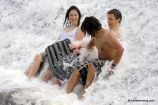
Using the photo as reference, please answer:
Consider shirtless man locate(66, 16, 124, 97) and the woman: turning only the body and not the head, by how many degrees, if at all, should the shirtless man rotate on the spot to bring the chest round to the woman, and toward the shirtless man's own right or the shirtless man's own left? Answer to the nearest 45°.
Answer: approximately 90° to the shirtless man's own right

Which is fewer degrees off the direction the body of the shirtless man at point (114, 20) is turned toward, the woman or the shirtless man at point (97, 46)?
the shirtless man

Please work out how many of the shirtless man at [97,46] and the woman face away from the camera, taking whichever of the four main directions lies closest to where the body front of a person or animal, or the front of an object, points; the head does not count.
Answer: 0

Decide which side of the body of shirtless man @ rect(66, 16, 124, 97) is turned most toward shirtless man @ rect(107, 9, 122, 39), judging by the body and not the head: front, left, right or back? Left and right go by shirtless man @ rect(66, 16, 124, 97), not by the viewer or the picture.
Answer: back

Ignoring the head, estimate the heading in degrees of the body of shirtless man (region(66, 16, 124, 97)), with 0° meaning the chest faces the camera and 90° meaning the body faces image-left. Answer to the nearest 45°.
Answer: approximately 45°

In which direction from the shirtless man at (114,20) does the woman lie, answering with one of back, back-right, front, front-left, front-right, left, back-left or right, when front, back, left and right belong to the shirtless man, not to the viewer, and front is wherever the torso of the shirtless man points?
front-right

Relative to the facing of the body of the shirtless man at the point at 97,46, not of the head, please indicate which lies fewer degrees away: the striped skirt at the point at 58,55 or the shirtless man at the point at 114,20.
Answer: the striped skirt

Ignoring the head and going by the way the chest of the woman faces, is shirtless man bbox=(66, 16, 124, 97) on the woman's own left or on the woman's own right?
on the woman's own left

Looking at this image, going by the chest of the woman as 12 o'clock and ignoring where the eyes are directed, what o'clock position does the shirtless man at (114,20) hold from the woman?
The shirtless man is roughly at 8 o'clock from the woman.
